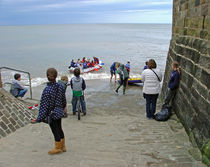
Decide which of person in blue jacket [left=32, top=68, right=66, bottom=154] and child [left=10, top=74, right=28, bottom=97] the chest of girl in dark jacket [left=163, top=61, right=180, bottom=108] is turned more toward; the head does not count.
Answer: the child

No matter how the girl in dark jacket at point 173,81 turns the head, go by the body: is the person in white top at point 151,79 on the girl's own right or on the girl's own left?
on the girl's own left

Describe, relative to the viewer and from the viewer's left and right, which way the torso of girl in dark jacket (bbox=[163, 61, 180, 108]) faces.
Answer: facing to the left of the viewer

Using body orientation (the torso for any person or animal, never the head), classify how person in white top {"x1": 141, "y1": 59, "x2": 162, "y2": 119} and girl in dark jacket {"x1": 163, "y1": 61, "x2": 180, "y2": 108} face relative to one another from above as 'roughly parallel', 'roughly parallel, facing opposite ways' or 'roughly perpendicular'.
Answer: roughly perpendicular

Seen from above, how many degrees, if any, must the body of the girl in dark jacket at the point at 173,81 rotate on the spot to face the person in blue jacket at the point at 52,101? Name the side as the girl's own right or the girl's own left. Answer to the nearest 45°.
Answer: approximately 45° to the girl's own left
